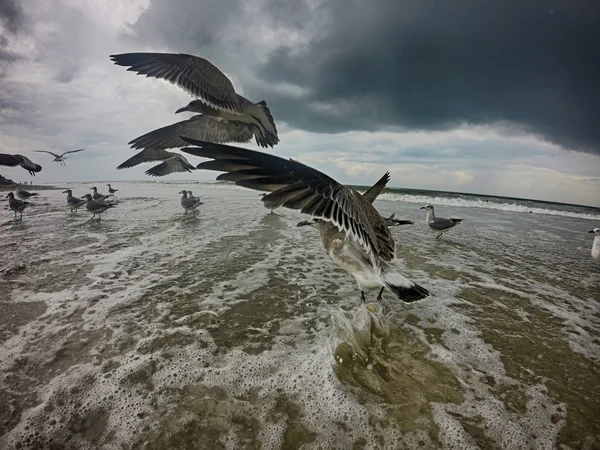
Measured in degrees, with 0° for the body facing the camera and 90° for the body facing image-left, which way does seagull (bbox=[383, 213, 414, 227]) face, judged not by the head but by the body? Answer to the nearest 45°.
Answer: approximately 90°

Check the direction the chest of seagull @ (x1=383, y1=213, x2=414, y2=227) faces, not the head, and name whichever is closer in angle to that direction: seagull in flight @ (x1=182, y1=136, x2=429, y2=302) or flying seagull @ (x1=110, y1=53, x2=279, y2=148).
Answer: the flying seagull

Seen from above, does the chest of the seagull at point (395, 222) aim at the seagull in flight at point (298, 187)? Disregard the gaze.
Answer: no

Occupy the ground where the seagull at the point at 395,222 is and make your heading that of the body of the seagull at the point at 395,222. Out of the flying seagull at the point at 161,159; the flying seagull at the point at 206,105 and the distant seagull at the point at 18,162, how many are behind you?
0

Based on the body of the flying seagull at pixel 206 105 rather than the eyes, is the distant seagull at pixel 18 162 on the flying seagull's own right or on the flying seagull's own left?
on the flying seagull's own right

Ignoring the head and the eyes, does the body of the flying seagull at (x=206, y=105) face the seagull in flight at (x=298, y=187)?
no

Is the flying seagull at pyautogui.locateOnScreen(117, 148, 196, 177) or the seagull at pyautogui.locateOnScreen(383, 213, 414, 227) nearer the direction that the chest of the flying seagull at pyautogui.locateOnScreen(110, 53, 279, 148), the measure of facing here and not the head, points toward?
the flying seagull

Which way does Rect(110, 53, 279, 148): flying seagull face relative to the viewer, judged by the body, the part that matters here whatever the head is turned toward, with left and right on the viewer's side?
facing to the left of the viewer

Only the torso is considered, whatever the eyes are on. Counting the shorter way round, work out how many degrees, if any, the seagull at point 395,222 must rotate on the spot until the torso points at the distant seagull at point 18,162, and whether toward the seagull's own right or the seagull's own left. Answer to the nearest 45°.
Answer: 0° — it already faces it
